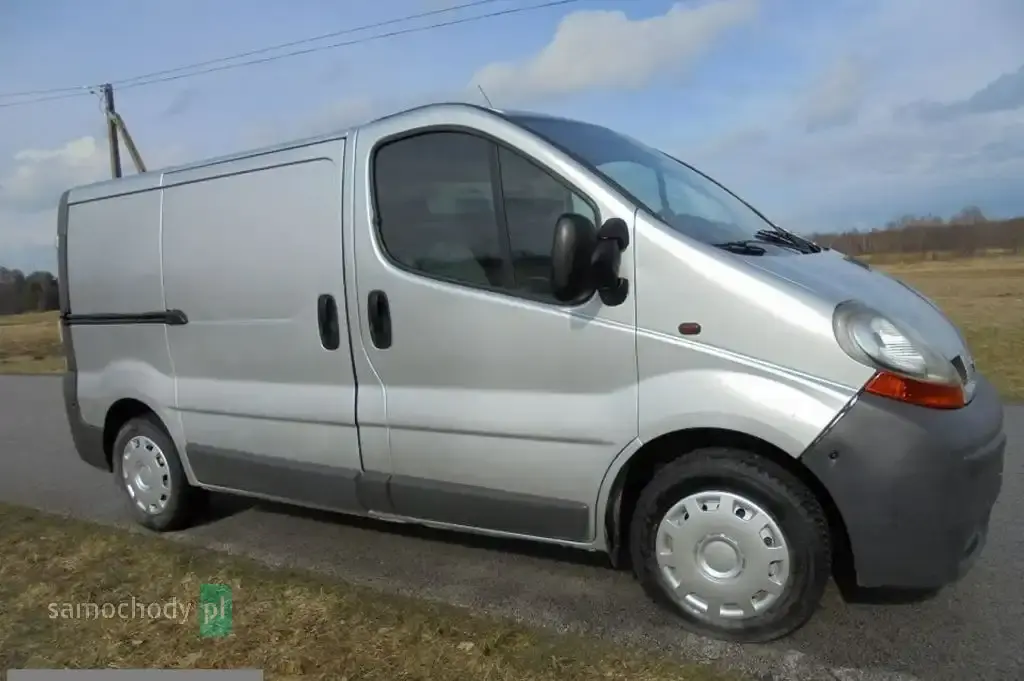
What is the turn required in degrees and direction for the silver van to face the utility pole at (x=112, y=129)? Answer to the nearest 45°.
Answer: approximately 180°

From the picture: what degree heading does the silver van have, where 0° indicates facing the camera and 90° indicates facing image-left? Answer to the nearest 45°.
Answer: approximately 315°
